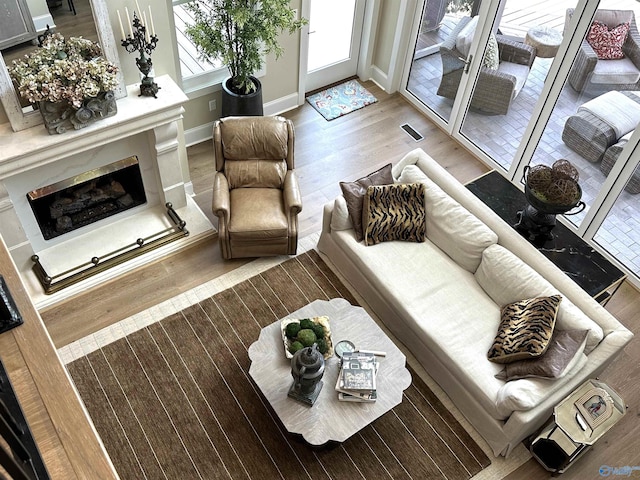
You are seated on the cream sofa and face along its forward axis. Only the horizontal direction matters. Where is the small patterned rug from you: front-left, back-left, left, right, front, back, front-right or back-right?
right

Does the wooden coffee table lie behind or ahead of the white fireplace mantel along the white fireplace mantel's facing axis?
ahead

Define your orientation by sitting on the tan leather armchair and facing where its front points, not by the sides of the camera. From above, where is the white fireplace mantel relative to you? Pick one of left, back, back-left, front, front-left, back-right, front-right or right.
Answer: right

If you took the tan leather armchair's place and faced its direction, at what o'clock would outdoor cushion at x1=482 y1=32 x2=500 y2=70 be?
The outdoor cushion is roughly at 8 o'clock from the tan leather armchair.

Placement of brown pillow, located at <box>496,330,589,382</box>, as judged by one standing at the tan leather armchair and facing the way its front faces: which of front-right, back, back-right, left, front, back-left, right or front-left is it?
front-left

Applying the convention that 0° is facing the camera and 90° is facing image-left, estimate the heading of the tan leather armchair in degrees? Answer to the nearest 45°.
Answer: approximately 0°

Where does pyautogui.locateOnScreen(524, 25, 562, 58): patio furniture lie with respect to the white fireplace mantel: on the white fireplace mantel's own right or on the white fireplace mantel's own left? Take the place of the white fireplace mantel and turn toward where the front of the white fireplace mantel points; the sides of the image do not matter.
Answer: on the white fireplace mantel's own left

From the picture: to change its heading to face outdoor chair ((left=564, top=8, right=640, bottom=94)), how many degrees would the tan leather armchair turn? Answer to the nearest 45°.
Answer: approximately 90° to its left

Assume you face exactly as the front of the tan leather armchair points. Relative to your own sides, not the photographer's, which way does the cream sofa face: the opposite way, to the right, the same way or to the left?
to the right

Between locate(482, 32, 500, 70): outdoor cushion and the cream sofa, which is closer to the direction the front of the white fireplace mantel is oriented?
the cream sofa

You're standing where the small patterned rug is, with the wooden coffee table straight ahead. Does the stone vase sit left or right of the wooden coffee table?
right
